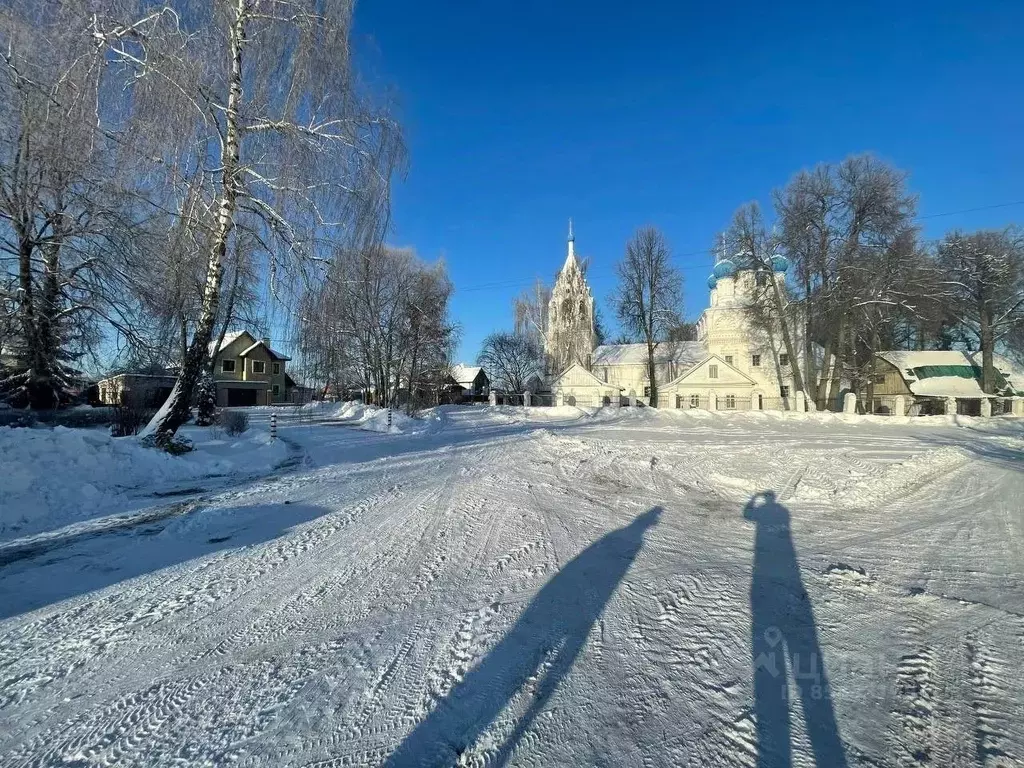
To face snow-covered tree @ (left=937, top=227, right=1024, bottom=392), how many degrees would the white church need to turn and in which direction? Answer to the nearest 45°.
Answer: approximately 135° to its left

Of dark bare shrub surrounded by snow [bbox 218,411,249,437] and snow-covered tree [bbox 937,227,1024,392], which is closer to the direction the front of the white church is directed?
the dark bare shrub surrounded by snow

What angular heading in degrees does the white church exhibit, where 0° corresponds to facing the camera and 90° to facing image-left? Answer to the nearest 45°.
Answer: approximately 90°

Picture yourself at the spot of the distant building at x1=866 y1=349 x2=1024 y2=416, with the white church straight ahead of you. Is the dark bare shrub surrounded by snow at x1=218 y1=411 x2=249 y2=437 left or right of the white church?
left

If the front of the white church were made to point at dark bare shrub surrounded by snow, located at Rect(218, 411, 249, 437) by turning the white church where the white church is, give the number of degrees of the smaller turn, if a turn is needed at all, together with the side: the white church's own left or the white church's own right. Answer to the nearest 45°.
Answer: approximately 45° to the white church's own left

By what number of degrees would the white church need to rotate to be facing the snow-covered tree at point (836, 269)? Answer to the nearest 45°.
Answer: approximately 90° to its left

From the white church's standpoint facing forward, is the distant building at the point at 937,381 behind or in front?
behind
